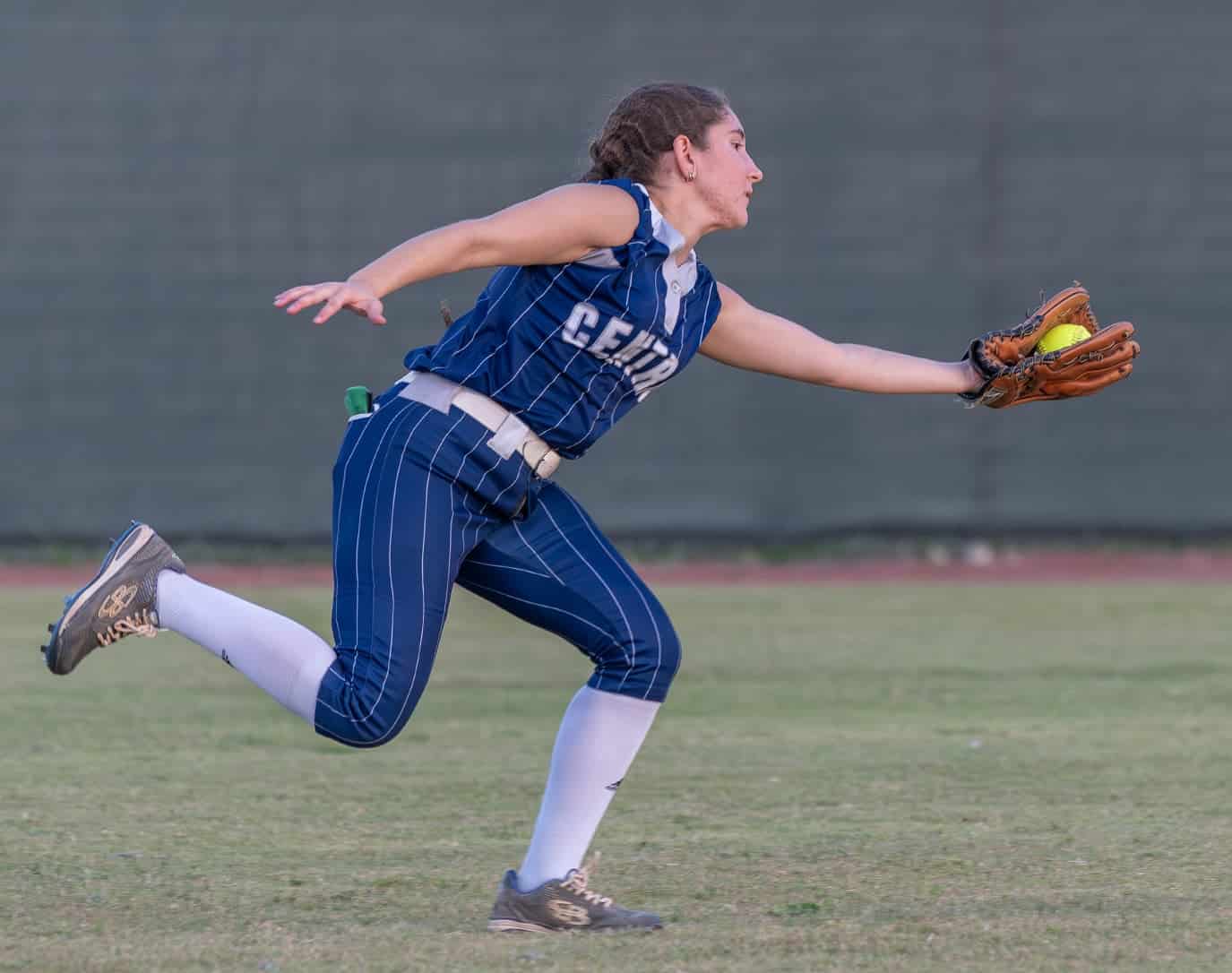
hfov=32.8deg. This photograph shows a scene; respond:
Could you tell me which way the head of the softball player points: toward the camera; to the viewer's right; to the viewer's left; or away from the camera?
to the viewer's right

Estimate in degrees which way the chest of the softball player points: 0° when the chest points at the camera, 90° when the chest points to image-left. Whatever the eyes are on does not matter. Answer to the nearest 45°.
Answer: approximately 315°
